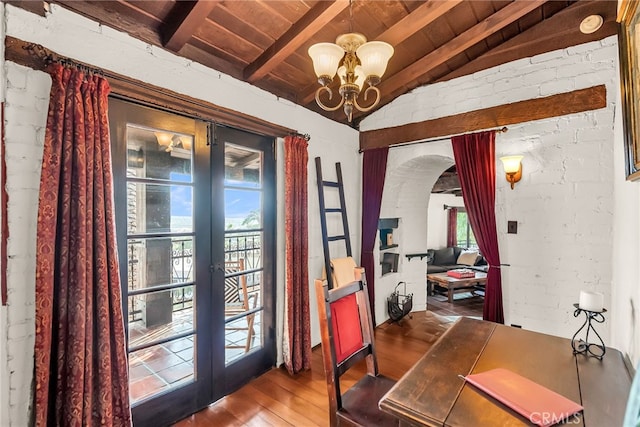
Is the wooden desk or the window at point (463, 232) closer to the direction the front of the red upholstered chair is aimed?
the wooden desk

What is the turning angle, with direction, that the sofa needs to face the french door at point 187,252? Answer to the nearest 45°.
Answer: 0° — it already faces it

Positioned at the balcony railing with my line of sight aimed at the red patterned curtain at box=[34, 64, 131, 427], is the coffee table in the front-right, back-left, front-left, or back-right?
back-left

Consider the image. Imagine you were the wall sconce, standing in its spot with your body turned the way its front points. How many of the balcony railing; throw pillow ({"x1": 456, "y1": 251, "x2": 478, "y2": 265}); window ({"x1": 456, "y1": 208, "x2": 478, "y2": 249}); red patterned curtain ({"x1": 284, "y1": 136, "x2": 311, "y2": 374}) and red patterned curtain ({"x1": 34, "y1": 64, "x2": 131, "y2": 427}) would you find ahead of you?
3

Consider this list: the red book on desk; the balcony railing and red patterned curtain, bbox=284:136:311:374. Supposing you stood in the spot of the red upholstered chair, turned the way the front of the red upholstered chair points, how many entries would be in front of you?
1

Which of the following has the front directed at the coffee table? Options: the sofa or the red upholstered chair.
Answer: the sofa

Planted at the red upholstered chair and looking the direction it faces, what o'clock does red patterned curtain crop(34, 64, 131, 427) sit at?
The red patterned curtain is roughly at 4 o'clock from the red upholstered chair.

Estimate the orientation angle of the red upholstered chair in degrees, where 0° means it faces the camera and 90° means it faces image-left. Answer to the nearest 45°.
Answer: approximately 315°

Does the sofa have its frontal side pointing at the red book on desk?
yes

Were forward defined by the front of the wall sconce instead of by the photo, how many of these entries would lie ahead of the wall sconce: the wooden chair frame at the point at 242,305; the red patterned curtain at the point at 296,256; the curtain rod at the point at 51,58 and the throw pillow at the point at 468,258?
3

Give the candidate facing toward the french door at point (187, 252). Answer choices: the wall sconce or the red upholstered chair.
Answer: the wall sconce

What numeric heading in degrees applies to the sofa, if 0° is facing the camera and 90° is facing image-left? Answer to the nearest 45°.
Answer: approximately 0°

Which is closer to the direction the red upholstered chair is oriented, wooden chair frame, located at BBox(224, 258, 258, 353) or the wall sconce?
the wall sconce
